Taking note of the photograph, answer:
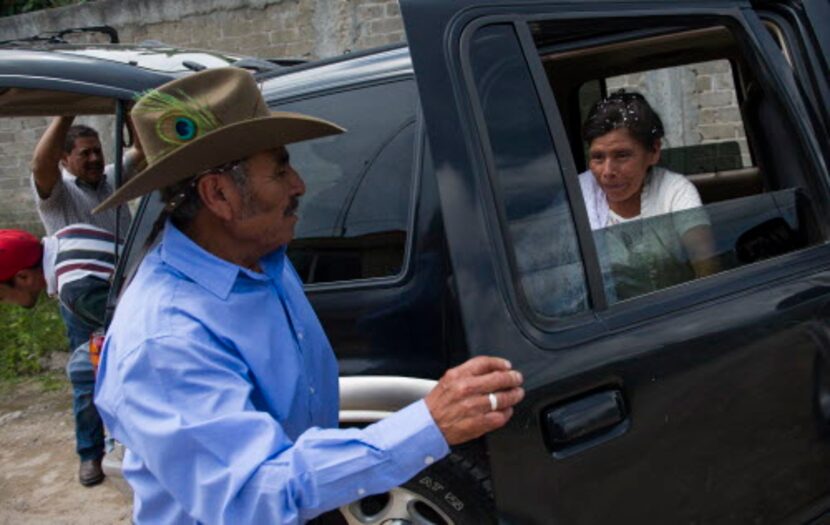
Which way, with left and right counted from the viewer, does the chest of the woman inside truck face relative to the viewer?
facing the viewer and to the left of the viewer

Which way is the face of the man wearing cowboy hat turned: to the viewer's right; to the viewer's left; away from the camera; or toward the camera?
to the viewer's right

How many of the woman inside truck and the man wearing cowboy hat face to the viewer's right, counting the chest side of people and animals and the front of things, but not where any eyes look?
1

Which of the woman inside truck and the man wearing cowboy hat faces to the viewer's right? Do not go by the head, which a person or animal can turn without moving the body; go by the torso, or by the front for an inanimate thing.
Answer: the man wearing cowboy hat

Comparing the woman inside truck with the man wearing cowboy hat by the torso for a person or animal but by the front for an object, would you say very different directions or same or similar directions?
very different directions

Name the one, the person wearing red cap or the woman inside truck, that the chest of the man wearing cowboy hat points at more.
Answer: the woman inside truck

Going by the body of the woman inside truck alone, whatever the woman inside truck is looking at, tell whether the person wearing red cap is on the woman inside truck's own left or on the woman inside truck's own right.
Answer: on the woman inside truck's own right

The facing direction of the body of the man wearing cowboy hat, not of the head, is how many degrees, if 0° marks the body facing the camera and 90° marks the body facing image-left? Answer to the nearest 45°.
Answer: approximately 270°
